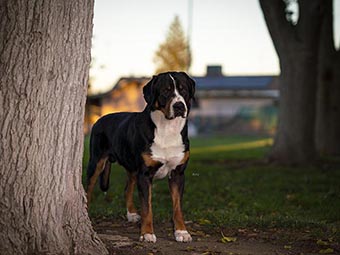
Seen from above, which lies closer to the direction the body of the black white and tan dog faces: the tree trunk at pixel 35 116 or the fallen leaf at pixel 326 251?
the fallen leaf

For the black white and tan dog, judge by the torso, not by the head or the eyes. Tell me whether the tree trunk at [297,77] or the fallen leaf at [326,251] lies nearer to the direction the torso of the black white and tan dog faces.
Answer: the fallen leaf

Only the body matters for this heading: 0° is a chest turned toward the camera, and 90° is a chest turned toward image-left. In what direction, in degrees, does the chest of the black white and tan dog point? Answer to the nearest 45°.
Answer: approximately 315°

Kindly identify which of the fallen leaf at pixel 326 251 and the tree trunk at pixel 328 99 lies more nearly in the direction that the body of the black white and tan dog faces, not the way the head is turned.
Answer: the fallen leaf

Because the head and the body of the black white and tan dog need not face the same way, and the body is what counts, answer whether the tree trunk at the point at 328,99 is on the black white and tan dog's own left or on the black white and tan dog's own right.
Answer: on the black white and tan dog's own left

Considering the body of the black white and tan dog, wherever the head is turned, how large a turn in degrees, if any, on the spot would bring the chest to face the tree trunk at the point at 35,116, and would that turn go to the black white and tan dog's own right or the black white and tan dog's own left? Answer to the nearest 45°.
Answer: approximately 90° to the black white and tan dog's own right

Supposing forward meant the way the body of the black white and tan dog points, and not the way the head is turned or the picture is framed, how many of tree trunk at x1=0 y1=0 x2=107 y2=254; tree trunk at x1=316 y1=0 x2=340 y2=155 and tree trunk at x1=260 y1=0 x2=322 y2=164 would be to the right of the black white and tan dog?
1

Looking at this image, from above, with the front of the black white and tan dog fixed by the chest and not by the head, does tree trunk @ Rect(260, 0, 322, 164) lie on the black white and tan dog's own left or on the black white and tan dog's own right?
on the black white and tan dog's own left
